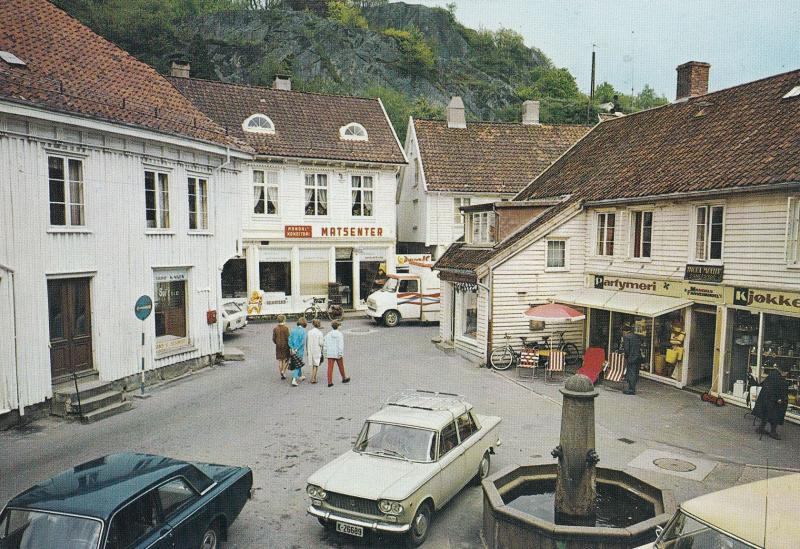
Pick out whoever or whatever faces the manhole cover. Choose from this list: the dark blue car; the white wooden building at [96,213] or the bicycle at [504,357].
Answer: the white wooden building

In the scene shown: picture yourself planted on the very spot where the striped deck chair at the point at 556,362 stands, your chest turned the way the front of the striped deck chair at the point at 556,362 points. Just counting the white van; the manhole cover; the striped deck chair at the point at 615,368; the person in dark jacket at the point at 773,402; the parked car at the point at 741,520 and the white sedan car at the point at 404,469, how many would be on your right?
1

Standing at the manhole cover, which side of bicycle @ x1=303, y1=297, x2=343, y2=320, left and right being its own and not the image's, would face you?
left

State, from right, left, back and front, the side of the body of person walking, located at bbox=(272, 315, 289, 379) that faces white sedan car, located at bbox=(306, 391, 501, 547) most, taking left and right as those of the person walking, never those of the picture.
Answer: back

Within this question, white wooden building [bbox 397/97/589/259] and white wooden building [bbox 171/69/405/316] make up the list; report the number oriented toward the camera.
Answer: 2

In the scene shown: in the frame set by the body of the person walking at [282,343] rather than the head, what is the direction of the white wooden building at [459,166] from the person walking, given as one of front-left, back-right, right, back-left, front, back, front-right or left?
front-right

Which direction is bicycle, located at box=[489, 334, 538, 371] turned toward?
to the viewer's left

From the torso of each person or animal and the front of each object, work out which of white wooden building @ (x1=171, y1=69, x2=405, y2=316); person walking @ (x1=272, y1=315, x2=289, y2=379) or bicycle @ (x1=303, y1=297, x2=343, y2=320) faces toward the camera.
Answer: the white wooden building

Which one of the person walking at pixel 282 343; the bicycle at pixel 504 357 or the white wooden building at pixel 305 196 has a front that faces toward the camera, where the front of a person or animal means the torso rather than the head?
the white wooden building

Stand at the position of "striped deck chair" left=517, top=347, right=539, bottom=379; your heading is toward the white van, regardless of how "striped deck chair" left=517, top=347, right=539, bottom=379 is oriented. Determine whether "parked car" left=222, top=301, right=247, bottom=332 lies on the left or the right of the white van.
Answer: left

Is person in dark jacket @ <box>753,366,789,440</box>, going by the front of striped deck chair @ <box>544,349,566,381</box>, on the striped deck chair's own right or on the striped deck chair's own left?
on the striped deck chair's own left

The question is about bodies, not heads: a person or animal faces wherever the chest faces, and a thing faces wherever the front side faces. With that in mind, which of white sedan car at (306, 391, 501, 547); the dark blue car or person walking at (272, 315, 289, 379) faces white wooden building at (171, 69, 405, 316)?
the person walking

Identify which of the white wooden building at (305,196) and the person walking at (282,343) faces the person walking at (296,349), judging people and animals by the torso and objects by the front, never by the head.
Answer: the white wooden building

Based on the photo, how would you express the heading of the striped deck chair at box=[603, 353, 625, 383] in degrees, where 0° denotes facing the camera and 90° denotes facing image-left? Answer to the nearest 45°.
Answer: approximately 45°

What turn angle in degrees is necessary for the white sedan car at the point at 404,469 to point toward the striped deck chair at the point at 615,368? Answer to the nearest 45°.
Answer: approximately 180°

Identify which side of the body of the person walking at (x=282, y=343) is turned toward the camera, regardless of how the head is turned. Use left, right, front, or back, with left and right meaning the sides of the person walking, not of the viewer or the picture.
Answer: back

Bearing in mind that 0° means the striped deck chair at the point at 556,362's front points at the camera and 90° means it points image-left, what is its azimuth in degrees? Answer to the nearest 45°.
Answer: approximately 45°
